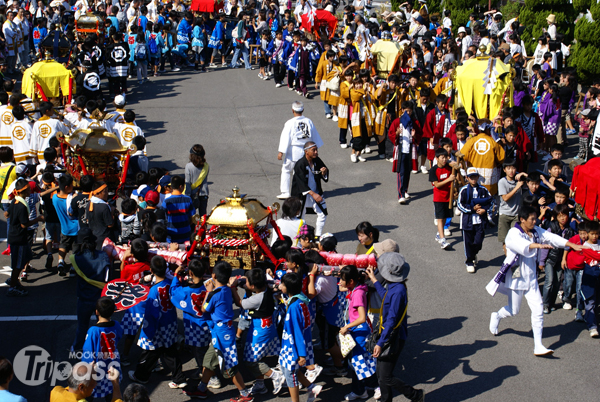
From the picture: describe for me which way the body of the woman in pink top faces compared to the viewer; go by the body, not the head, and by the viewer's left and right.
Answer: facing to the left of the viewer

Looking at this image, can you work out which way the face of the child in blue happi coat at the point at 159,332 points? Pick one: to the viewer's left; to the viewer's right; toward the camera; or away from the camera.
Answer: away from the camera

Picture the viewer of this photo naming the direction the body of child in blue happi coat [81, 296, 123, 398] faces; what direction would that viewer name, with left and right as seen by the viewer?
facing away from the viewer and to the left of the viewer

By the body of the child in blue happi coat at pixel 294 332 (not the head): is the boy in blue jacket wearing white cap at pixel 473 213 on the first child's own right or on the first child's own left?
on the first child's own right

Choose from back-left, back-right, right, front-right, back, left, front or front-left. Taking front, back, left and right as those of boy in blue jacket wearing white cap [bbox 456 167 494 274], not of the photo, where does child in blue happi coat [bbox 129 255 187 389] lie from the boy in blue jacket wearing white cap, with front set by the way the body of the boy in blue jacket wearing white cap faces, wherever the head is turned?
front-right

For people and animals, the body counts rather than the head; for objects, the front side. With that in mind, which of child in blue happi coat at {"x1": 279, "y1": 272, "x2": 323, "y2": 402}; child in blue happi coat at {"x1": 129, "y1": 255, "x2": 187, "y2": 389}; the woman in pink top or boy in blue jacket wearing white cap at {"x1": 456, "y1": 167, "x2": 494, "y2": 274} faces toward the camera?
the boy in blue jacket wearing white cap

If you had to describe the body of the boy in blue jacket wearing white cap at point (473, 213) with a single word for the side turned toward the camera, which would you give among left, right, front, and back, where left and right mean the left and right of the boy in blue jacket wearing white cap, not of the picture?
front

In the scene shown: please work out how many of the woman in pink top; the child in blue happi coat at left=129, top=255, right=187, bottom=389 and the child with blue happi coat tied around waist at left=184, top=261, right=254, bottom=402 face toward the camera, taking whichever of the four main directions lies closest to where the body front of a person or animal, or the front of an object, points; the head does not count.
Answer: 0

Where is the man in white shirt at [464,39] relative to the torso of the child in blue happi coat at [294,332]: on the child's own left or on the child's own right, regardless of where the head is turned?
on the child's own right
